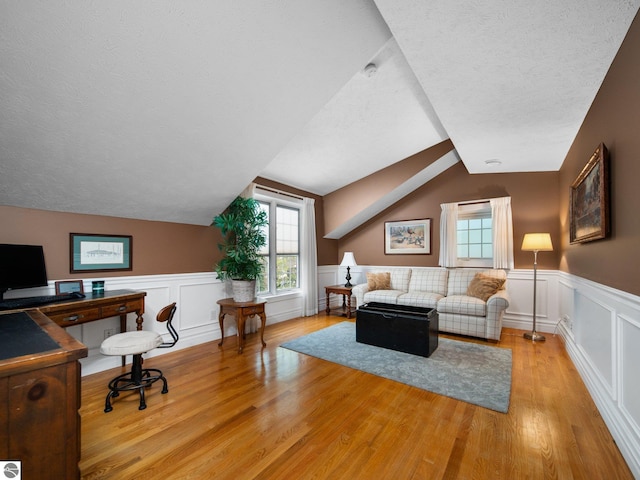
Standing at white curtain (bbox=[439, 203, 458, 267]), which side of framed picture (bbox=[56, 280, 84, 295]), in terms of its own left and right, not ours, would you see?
left

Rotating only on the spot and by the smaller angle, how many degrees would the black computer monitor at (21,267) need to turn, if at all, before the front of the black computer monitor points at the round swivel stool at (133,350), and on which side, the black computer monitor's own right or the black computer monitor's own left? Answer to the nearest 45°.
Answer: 0° — it already faces it

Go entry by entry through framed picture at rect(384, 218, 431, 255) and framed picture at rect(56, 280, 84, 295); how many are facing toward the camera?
2

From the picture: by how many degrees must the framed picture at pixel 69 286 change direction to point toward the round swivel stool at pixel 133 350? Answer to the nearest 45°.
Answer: approximately 45° to its left

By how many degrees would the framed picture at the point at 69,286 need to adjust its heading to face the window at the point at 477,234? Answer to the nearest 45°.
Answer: approximately 90° to its left

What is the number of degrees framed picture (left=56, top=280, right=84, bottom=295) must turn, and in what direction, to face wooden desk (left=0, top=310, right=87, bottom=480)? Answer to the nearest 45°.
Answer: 0° — it already faces it

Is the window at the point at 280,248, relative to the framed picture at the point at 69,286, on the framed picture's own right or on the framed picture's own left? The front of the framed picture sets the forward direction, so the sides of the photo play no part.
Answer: on the framed picture's own left

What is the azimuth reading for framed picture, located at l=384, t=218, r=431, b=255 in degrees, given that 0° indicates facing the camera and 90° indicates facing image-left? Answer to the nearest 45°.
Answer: approximately 0°

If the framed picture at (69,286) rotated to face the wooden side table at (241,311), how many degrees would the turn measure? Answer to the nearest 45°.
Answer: approximately 90° to its left
